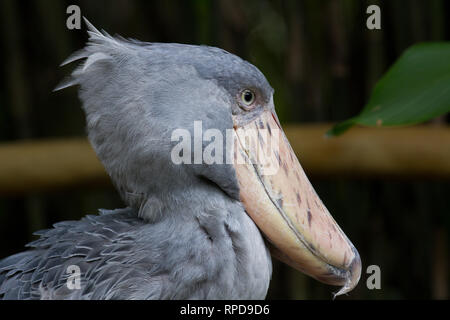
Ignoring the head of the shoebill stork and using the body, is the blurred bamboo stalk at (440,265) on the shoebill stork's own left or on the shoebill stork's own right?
on the shoebill stork's own left

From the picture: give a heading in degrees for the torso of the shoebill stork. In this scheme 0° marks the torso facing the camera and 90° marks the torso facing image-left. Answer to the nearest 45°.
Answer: approximately 270°

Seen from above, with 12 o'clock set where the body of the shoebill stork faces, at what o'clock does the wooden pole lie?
The wooden pole is roughly at 10 o'clock from the shoebill stork.
